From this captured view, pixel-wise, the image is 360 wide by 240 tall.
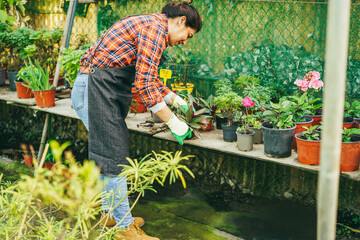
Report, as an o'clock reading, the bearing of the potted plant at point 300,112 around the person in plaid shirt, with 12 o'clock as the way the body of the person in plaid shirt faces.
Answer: The potted plant is roughly at 12 o'clock from the person in plaid shirt.

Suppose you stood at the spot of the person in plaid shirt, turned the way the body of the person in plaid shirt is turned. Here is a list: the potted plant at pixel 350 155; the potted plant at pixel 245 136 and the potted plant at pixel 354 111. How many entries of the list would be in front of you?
3

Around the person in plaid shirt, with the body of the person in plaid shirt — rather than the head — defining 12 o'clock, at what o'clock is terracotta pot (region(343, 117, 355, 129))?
The terracotta pot is roughly at 12 o'clock from the person in plaid shirt.

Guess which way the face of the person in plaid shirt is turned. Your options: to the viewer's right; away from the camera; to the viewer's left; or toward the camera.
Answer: to the viewer's right

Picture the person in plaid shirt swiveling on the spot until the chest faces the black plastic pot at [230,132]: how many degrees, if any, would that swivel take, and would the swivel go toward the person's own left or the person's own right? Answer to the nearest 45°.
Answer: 0° — they already face it

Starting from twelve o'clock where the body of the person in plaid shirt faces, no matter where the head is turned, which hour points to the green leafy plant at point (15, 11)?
The green leafy plant is roughly at 8 o'clock from the person in plaid shirt.

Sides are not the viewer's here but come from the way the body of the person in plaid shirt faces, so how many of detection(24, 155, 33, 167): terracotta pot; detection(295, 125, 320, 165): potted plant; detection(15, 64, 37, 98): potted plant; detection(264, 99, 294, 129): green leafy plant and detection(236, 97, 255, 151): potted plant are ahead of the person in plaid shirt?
3

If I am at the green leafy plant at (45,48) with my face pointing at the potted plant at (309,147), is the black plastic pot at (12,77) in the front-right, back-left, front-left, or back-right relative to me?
back-right

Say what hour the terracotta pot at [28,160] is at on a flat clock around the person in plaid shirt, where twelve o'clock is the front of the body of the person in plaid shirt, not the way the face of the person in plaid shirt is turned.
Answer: The terracotta pot is roughly at 8 o'clock from the person in plaid shirt.

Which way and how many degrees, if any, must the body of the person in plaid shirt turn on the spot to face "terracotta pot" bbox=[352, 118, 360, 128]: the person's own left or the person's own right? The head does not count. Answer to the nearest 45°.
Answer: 0° — they already face it

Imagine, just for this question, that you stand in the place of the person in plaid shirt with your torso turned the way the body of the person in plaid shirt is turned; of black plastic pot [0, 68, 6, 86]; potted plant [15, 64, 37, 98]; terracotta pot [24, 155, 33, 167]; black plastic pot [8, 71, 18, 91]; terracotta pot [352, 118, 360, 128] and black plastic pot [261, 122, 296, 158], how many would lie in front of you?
2

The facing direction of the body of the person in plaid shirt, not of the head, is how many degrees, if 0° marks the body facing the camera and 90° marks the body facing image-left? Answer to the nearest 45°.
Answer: approximately 270°

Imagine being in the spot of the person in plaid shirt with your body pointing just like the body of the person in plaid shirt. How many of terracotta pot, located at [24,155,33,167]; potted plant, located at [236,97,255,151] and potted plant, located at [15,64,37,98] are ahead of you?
1

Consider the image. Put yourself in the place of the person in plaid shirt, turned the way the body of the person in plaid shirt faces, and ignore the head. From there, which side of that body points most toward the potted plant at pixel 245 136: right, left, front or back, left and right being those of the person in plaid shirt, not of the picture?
front

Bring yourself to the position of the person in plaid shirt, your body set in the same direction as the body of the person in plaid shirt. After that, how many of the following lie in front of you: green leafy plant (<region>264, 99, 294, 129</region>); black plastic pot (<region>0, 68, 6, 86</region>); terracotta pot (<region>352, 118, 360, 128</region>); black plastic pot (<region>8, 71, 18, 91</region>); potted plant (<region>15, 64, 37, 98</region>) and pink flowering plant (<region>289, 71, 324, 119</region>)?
3

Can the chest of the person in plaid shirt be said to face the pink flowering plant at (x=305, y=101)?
yes

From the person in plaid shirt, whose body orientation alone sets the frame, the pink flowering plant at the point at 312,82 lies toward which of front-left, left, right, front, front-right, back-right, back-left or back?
front

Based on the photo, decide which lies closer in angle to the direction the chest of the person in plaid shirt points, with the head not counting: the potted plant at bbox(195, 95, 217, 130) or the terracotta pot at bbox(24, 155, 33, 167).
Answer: the potted plant

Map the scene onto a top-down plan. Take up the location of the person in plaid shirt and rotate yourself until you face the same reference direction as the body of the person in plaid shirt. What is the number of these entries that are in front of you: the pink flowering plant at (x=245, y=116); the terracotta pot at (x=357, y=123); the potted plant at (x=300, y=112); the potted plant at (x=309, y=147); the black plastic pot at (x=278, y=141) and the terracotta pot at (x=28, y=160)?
5

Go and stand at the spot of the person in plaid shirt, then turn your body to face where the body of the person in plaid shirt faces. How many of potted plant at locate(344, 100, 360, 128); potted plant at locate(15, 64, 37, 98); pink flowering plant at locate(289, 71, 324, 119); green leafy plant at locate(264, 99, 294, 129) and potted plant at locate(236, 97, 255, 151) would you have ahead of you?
4

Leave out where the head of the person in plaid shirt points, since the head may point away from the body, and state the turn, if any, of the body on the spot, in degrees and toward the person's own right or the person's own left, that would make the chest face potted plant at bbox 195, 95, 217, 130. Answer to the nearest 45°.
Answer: approximately 45° to the person's own left

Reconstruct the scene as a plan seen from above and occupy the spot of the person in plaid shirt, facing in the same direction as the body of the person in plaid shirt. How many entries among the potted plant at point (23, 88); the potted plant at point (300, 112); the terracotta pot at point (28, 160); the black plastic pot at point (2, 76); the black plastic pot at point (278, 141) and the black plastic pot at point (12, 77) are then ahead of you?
2
